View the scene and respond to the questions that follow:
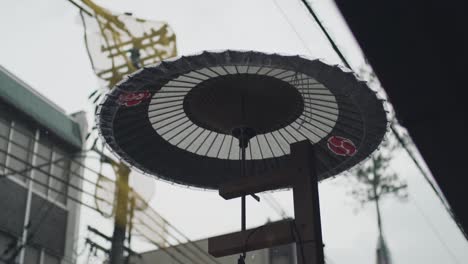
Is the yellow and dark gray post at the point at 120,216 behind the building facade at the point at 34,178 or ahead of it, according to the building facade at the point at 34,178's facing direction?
ahead

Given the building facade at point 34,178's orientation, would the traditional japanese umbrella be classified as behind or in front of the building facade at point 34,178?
in front

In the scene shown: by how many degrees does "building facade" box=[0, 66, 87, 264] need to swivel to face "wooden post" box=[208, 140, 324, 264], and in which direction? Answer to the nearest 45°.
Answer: approximately 45° to its right

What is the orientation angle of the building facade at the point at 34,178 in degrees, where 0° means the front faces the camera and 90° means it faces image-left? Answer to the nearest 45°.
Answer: approximately 315°
